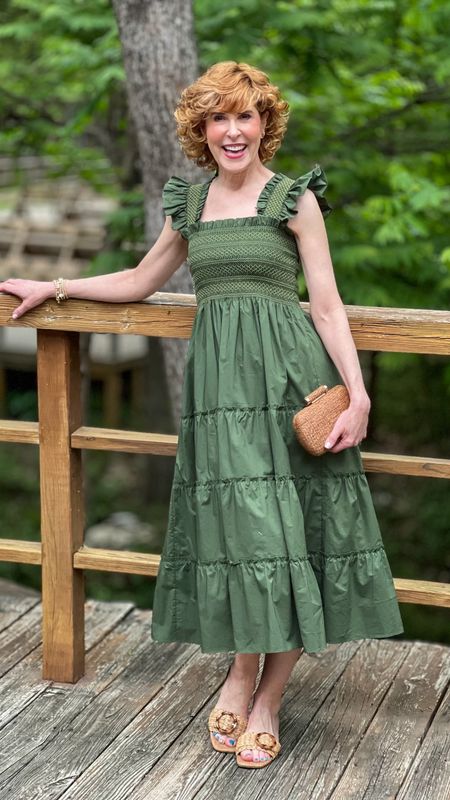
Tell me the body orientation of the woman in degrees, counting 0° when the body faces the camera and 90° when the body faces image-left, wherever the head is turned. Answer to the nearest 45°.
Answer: approximately 0°
